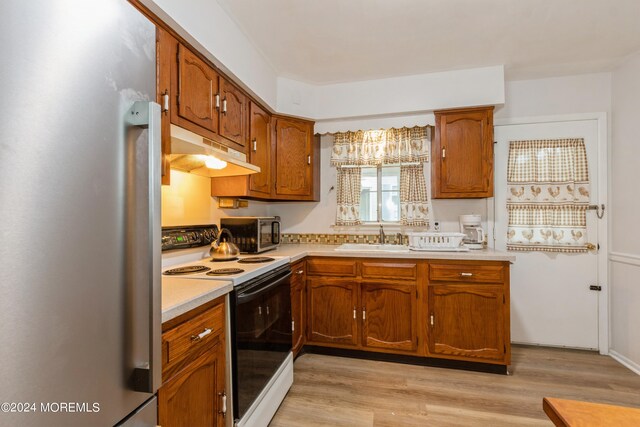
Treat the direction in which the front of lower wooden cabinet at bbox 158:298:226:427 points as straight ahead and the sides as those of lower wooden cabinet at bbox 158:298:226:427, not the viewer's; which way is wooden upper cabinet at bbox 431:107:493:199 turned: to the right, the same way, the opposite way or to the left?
to the right

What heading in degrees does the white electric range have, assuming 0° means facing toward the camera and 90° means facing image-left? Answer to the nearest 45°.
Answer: approximately 315°

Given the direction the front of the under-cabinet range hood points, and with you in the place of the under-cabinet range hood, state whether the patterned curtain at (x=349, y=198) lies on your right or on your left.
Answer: on your left

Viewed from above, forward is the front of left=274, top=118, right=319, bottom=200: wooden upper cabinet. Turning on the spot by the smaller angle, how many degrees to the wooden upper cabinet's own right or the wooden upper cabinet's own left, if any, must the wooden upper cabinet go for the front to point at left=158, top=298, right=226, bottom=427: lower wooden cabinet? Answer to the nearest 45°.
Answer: approximately 45° to the wooden upper cabinet's own right

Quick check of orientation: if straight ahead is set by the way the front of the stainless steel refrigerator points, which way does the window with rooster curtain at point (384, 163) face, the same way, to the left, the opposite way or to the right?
to the right

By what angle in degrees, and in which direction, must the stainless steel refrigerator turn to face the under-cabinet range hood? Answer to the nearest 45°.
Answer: approximately 90° to its left

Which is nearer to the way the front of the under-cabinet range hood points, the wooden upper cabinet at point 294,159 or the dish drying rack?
the dish drying rack

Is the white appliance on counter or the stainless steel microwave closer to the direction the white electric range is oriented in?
the white appliance on counter

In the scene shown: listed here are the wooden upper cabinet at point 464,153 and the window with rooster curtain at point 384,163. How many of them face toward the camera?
2

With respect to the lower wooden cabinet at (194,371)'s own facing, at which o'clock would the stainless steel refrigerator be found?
The stainless steel refrigerator is roughly at 2 o'clock from the lower wooden cabinet.

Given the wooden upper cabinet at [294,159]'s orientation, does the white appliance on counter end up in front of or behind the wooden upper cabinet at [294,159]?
in front

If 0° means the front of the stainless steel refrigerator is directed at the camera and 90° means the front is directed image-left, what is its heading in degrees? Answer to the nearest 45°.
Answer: approximately 315°

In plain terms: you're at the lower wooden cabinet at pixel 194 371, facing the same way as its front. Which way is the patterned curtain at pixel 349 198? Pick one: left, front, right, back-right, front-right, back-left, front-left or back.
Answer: left
